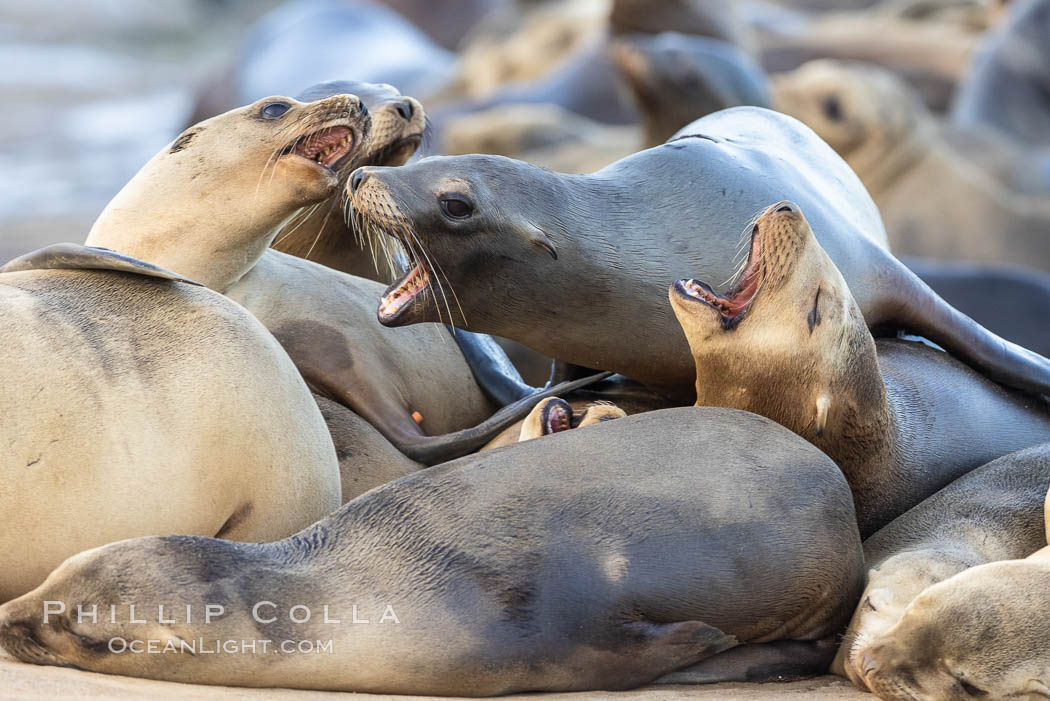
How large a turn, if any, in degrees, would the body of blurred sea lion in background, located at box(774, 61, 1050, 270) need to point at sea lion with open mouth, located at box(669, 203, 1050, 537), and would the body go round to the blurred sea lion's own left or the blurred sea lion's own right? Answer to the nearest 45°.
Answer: approximately 90° to the blurred sea lion's own left

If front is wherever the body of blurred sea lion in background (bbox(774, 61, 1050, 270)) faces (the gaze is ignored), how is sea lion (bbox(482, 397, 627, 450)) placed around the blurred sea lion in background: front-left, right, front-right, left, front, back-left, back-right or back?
left

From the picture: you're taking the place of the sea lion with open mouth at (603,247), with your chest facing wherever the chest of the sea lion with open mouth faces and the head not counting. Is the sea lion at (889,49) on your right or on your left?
on your right

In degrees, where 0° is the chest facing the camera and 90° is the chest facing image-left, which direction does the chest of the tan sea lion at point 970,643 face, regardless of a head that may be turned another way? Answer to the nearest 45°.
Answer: approximately 90°

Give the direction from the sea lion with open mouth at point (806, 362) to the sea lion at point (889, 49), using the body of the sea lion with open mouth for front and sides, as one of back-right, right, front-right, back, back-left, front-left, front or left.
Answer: right

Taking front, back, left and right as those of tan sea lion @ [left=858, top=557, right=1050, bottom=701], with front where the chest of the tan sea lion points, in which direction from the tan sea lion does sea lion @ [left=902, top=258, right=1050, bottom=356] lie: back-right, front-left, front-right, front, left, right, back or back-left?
right

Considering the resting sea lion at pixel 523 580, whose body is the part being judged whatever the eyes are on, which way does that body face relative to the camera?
to the viewer's left

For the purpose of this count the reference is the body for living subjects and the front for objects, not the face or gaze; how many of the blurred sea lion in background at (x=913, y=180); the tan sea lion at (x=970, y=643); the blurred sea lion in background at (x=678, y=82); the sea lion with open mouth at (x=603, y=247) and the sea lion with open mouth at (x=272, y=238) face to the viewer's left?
4

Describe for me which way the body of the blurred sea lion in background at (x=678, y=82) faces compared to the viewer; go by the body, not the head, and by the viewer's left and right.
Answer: facing to the left of the viewer

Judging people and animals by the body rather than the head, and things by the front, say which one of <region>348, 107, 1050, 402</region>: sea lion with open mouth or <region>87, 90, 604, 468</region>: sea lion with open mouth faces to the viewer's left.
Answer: <region>348, 107, 1050, 402</region>: sea lion with open mouth

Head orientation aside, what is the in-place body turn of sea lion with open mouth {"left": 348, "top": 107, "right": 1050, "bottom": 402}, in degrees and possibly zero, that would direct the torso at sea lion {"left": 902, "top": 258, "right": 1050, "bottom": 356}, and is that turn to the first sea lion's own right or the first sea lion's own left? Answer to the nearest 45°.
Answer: approximately 135° to the first sea lion's own right

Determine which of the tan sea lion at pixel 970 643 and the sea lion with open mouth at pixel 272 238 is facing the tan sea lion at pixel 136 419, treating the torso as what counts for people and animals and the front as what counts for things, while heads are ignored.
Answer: the tan sea lion at pixel 970 643

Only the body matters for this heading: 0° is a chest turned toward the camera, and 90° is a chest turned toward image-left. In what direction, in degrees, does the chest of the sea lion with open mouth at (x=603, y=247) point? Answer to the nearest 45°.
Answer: approximately 90°

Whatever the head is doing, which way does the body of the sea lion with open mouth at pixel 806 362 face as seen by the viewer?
to the viewer's left
